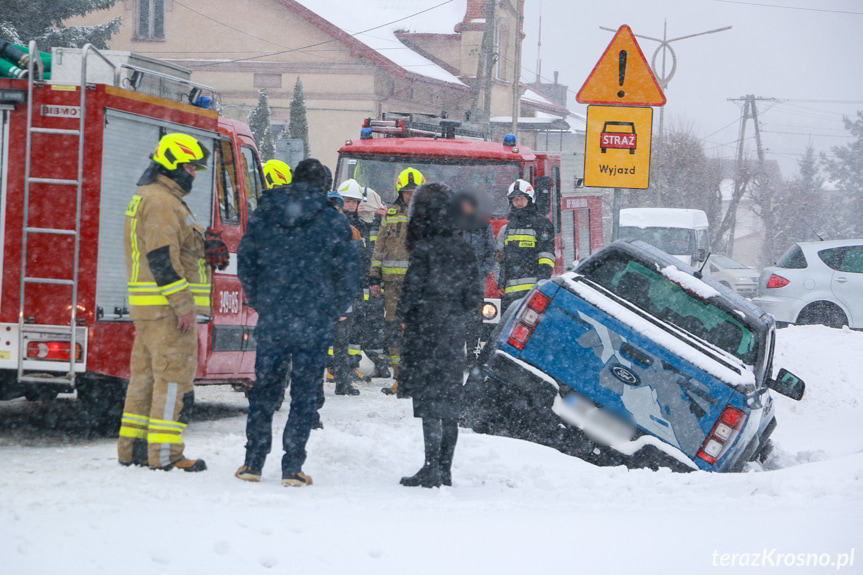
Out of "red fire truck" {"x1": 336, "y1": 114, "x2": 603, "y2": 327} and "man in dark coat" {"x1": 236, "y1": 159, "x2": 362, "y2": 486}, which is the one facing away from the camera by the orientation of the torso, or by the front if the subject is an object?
the man in dark coat

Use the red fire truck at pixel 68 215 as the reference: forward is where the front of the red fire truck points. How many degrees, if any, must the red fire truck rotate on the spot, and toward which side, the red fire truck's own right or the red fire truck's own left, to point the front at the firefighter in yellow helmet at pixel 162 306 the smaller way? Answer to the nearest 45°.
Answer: approximately 90° to the red fire truck's own right

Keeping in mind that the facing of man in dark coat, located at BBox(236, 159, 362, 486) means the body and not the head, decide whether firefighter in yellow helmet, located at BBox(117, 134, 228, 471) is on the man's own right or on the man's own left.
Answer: on the man's own left

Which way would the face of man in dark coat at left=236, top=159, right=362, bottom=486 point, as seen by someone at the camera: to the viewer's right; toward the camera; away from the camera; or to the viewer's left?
away from the camera

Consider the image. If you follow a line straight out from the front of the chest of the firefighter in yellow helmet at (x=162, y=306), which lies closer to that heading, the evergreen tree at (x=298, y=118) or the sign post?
the sign post

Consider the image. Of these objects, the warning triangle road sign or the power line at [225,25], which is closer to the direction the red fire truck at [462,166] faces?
the warning triangle road sign

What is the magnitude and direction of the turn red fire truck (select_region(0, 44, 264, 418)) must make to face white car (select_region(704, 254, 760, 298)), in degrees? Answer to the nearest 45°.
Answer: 0° — it already faces it

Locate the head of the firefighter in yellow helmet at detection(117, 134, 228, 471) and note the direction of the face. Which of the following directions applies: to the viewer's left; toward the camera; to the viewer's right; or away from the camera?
to the viewer's right

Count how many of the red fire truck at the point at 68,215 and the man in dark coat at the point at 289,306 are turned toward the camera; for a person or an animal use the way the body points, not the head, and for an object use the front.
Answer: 0

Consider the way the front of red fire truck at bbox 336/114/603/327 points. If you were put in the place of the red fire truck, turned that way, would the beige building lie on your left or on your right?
on your right

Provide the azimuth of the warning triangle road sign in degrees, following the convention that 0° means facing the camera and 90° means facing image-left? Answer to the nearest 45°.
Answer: approximately 0°

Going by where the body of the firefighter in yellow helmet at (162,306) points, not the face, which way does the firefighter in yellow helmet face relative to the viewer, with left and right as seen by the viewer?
facing to the right of the viewer

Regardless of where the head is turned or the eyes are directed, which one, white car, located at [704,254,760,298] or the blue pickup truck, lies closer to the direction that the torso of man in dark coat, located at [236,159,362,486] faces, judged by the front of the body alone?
the white car
